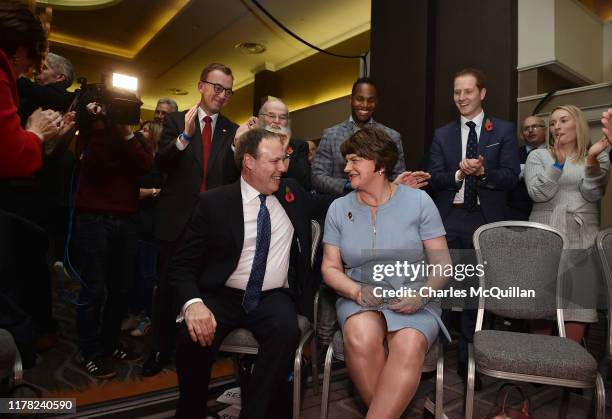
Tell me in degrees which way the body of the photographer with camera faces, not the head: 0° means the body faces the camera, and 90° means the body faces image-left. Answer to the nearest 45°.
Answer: approximately 315°

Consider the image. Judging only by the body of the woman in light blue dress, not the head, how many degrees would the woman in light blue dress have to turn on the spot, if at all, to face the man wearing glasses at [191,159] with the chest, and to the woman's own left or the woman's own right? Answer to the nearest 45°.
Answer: approximately 90° to the woman's own right

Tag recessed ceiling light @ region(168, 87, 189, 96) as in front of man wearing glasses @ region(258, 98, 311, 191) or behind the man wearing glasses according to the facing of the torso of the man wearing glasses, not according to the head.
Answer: behind

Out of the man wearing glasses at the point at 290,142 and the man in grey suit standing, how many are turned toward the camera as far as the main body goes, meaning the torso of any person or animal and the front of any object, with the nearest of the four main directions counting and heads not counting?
2

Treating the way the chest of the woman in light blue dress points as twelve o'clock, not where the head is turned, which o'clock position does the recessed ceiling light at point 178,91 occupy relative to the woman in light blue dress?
The recessed ceiling light is roughly at 5 o'clock from the woman in light blue dress.

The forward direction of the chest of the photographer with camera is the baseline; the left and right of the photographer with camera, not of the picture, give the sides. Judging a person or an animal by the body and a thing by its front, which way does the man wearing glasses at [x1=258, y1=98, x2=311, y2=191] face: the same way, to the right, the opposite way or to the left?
to the right

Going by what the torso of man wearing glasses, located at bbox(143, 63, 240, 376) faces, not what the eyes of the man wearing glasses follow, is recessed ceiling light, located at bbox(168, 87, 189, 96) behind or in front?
behind

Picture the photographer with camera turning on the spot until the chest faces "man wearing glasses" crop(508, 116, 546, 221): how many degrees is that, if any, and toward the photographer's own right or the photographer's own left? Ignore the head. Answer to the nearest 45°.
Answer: approximately 45° to the photographer's own left
